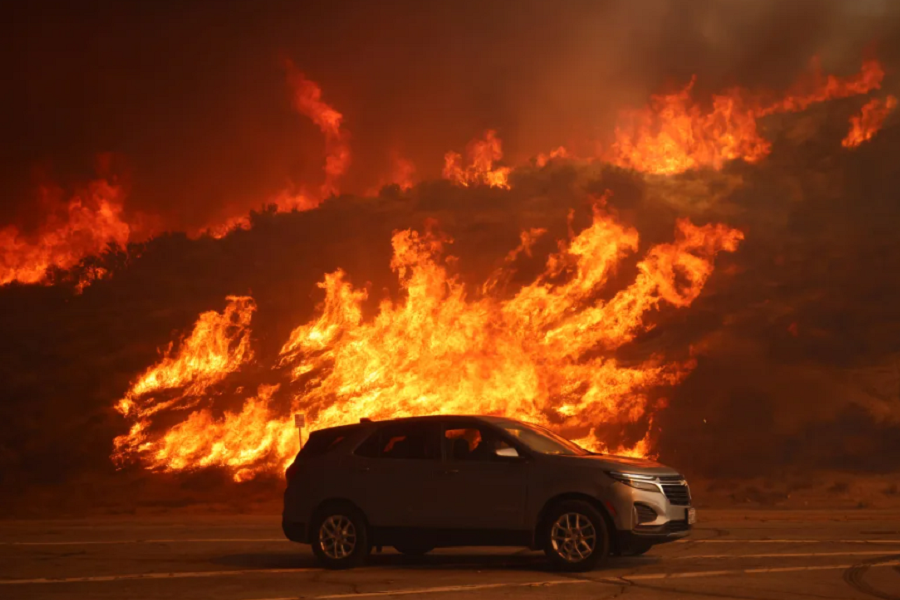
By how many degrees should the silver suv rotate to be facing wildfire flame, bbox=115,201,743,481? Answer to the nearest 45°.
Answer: approximately 135° to its left

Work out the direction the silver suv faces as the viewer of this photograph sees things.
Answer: facing the viewer and to the right of the viewer

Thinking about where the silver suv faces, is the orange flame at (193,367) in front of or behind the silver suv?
behind
